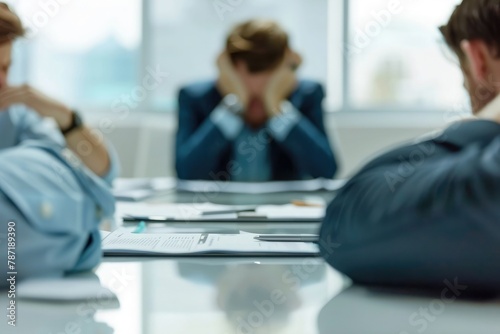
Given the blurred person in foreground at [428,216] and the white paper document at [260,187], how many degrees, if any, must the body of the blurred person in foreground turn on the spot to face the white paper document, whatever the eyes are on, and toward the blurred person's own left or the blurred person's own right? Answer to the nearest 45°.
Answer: approximately 45° to the blurred person's own right

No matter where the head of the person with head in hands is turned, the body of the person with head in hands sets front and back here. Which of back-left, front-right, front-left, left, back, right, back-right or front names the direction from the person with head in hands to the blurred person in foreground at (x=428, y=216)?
front

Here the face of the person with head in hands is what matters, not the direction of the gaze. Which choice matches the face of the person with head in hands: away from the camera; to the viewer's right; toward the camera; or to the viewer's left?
toward the camera

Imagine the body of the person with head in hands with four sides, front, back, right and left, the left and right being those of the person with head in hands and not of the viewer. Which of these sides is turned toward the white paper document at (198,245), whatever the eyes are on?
front

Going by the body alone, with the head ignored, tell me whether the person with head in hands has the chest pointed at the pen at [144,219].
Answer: yes

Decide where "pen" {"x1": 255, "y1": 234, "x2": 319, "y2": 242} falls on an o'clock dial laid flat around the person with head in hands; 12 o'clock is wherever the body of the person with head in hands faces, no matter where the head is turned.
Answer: The pen is roughly at 12 o'clock from the person with head in hands.

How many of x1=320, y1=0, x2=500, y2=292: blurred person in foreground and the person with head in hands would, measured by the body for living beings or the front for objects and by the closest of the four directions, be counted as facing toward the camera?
1

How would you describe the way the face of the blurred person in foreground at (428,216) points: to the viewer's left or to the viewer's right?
to the viewer's left

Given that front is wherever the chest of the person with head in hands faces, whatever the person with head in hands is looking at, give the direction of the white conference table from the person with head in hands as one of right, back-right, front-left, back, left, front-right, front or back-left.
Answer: front

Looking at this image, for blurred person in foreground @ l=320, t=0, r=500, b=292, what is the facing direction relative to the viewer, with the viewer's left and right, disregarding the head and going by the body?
facing away from the viewer and to the left of the viewer

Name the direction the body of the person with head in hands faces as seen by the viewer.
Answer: toward the camera

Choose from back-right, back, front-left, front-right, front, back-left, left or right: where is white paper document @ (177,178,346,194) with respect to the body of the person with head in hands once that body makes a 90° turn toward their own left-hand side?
right

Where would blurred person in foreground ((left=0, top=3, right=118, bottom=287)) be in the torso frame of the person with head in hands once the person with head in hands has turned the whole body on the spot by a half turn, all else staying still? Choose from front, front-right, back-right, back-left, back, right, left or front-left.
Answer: back

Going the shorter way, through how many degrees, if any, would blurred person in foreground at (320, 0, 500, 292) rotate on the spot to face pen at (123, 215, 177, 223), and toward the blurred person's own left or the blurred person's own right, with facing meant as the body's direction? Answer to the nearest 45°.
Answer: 0° — they already face it

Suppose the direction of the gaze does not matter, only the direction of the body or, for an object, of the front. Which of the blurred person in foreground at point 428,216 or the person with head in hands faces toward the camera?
the person with head in hands
